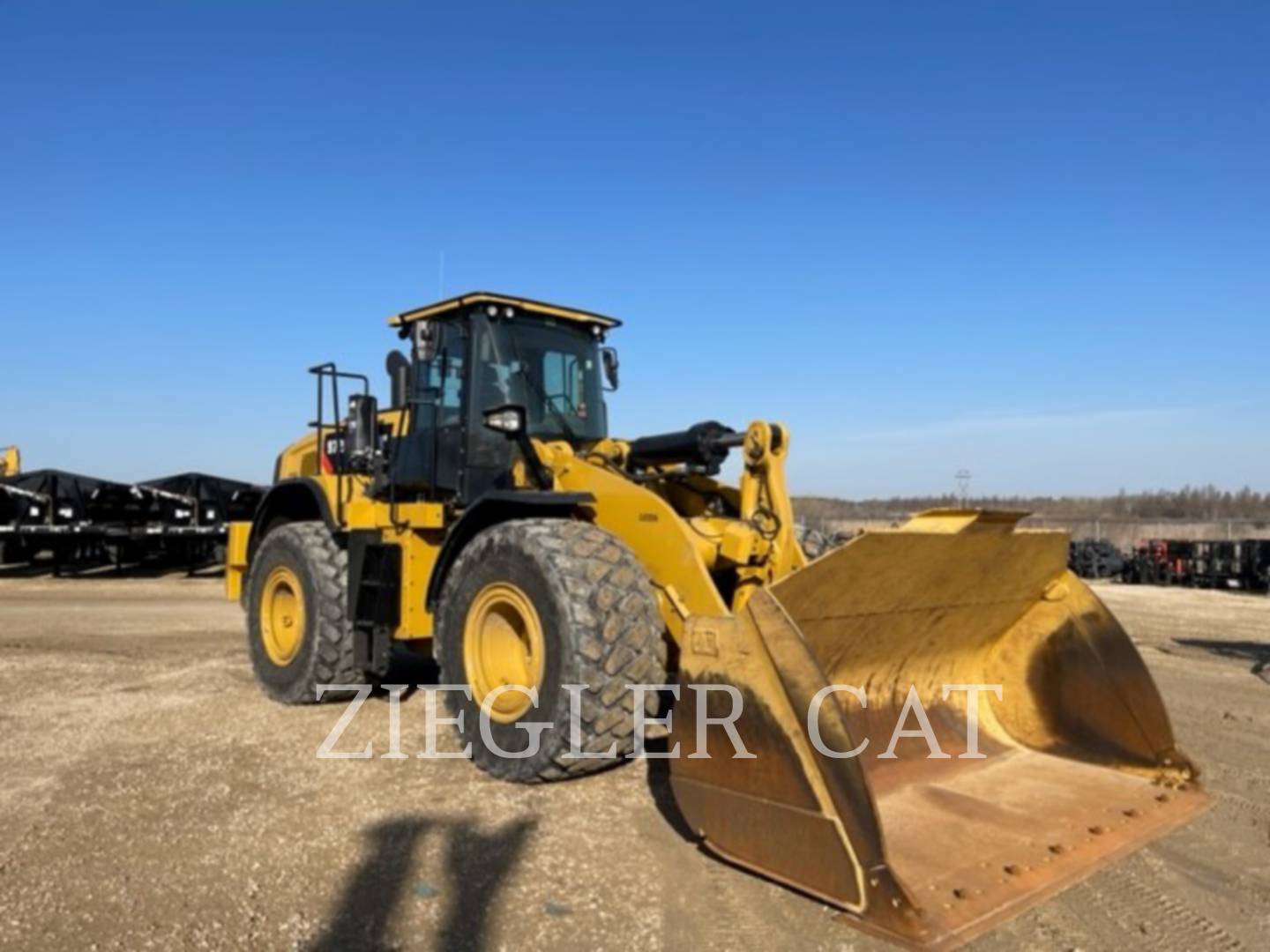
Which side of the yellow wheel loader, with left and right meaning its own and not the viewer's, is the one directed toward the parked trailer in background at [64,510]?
back

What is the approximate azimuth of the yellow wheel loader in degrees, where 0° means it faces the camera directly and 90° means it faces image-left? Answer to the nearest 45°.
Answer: approximately 315°
